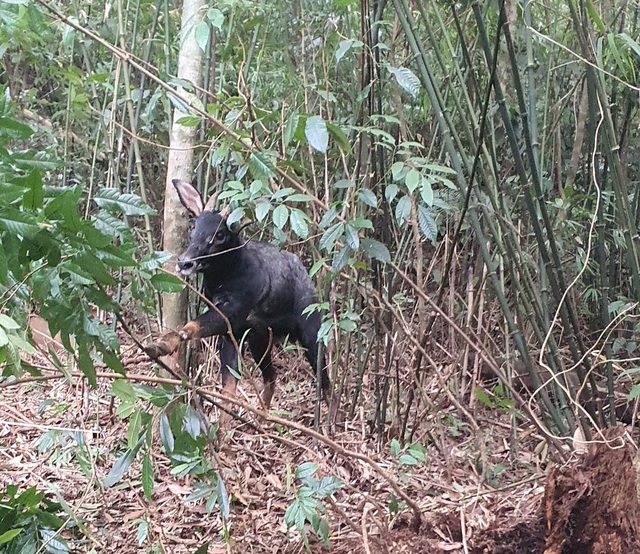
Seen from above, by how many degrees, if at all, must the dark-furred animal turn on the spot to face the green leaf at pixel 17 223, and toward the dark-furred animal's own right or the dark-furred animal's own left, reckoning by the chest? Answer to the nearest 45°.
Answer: approximately 45° to the dark-furred animal's own left

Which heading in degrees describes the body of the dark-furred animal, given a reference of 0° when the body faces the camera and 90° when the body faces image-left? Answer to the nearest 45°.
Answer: approximately 45°

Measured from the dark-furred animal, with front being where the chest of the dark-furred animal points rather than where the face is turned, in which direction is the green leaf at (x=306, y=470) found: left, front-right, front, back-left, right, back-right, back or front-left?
front-left
